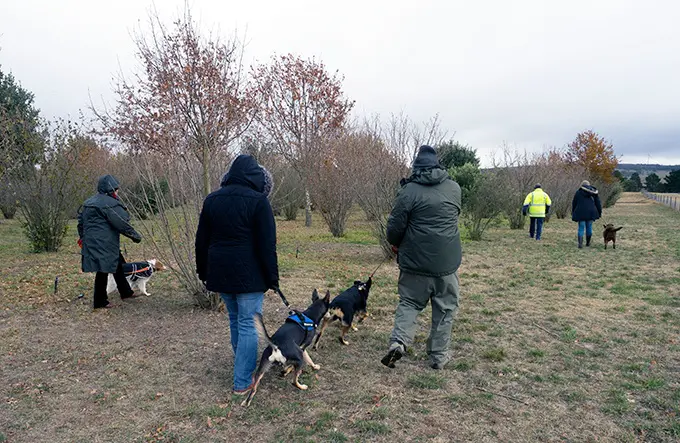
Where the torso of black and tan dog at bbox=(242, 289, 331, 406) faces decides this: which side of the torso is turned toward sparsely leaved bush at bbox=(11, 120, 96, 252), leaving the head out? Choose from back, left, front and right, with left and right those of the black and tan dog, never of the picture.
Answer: left

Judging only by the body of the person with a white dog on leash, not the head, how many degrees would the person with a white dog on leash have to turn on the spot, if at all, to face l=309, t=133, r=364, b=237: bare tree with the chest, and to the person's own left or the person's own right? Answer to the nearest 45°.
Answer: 0° — they already face it

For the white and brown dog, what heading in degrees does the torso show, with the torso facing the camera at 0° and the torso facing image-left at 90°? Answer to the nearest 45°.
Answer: approximately 270°

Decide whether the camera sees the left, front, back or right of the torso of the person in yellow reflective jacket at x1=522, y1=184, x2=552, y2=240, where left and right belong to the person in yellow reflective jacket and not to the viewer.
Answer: back

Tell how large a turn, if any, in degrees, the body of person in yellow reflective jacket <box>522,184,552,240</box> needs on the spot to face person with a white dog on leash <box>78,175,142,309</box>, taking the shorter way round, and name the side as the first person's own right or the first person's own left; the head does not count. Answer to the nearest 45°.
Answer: approximately 135° to the first person's own left

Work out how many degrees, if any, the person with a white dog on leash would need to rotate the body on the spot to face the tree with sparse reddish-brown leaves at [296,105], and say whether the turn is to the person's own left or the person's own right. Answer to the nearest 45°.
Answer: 0° — they already face it

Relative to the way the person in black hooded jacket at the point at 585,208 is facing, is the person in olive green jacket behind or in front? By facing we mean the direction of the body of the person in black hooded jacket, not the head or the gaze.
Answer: behind

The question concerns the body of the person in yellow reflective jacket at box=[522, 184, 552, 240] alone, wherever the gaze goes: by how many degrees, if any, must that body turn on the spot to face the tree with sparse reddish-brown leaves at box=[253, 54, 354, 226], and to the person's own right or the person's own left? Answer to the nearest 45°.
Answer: approximately 90° to the person's own left

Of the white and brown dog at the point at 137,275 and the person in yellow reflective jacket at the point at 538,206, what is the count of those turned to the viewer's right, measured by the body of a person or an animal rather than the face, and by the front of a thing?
1

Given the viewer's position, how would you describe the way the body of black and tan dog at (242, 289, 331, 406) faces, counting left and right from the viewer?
facing away from the viewer and to the right of the viewer

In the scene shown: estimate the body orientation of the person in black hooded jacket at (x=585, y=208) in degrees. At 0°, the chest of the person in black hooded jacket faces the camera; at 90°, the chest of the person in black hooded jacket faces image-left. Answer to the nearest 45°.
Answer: approximately 180°

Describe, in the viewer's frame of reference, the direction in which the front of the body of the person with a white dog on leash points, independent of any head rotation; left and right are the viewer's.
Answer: facing away from the viewer and to the right of the viewer

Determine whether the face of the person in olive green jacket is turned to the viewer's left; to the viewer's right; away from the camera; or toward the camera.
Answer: away from the camera

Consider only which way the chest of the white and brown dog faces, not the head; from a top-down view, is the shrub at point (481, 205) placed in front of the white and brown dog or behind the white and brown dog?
in front
